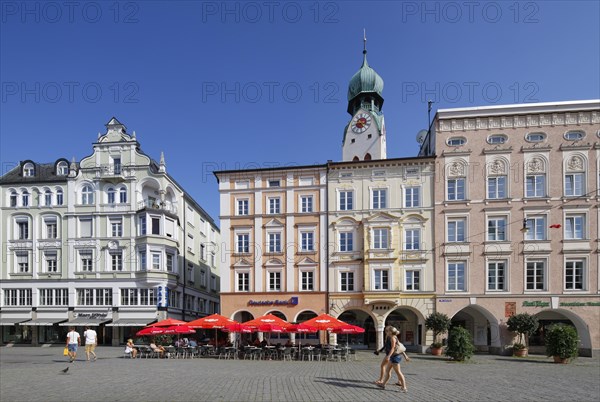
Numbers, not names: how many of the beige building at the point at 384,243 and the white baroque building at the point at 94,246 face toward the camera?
2

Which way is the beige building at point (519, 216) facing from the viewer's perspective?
toward the camera

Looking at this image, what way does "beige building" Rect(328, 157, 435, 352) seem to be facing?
toward the camera

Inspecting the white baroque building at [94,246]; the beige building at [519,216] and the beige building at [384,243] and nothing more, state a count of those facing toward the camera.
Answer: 3

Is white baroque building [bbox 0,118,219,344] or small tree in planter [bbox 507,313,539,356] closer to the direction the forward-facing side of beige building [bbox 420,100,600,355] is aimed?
the small tree in planter

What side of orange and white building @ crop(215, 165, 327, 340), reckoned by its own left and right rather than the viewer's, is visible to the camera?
front

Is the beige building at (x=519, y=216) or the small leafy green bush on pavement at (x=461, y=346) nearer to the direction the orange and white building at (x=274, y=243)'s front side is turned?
the small leafy green bush on pavement

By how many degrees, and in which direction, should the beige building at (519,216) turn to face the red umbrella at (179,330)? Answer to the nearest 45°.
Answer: approximately 45° to its right

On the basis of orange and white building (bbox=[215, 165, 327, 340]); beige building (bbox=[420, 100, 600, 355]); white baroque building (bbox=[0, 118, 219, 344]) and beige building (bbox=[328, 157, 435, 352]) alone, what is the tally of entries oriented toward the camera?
4
